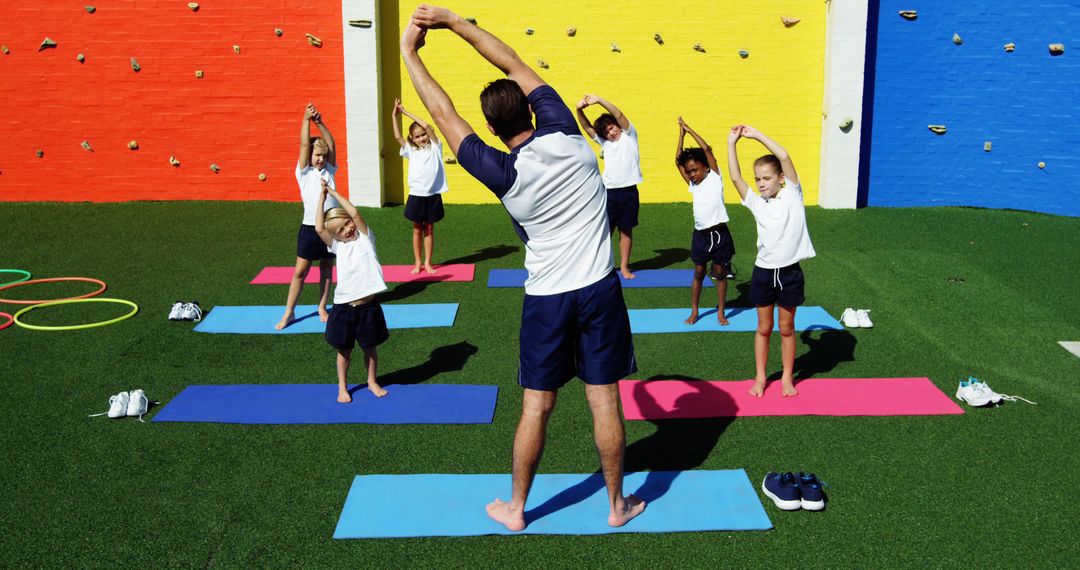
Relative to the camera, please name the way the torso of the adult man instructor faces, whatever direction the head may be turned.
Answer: away from the camera

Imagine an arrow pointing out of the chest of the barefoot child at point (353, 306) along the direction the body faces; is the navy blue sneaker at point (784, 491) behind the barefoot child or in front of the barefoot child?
in front

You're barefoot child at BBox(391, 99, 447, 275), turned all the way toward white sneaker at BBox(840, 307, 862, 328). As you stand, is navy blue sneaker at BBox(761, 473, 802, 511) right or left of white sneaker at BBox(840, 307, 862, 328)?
right

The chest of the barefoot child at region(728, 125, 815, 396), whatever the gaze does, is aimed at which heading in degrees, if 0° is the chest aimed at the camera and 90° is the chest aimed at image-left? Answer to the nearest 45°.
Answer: approximately 0°

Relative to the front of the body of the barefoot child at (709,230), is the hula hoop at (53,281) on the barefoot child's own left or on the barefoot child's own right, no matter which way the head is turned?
on the barefoot child's own right

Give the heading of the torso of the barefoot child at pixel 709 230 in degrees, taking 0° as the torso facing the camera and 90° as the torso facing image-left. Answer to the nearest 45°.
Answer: approximately 0°

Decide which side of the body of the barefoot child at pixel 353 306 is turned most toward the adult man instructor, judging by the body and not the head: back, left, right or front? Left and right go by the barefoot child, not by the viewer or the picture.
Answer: front

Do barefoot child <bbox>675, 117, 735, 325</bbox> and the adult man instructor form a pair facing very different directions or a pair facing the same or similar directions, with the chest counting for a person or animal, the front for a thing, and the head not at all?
very different directions

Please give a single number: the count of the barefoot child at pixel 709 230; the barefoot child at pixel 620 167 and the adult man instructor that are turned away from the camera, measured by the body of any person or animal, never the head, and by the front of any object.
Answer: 1

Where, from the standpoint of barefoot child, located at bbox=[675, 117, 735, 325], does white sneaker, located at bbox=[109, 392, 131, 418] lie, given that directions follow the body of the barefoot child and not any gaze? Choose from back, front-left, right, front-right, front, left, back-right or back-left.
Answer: front-right
